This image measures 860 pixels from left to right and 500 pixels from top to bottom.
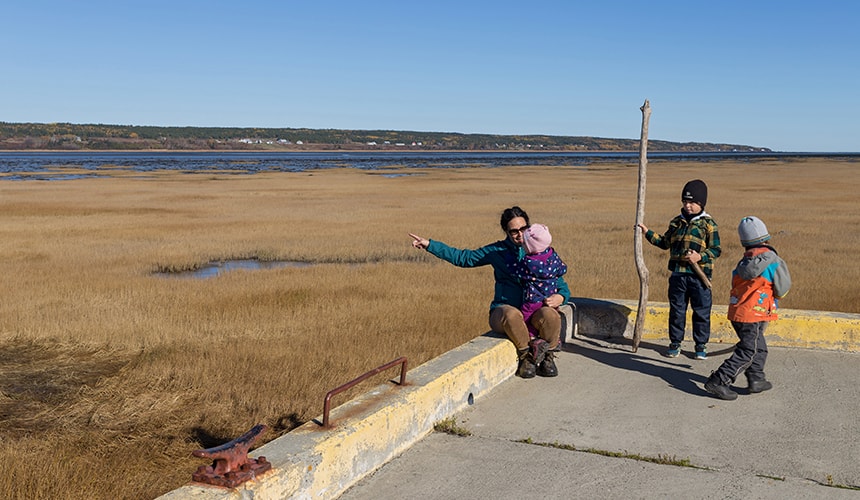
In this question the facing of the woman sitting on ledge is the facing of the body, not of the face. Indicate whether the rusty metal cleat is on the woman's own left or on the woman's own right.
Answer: on the woman's own right

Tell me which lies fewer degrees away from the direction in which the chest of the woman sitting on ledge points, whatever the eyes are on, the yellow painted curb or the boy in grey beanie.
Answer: the boy in grey beanie

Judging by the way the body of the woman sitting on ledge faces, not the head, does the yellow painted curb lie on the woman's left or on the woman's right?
on the woman's left

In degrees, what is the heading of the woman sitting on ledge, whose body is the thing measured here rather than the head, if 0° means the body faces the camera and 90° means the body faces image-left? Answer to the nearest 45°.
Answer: approximately 315°

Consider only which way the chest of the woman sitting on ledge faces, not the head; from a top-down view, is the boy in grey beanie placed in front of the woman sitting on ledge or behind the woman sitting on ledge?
in front
